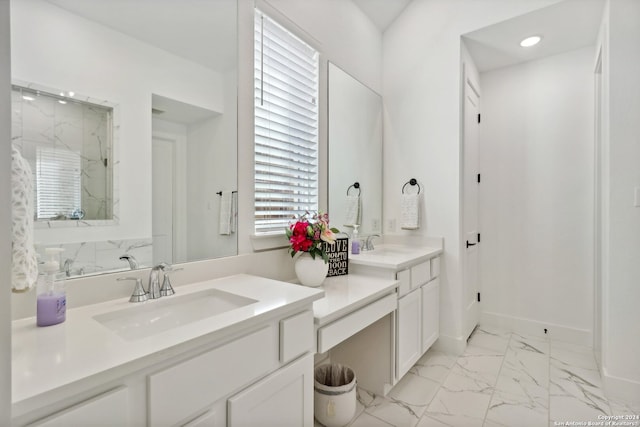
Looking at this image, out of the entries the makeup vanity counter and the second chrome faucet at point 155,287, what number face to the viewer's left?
0

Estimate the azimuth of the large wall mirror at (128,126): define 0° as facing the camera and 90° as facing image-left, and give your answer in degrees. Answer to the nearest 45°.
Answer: approximately 315°

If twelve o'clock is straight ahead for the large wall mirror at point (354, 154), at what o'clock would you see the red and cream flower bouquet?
The red and cream flower bouquet is roughly at 2 o'clock from the large wall mirror.

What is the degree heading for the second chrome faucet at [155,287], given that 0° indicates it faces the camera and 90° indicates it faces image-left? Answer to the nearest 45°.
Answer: approximately 315°

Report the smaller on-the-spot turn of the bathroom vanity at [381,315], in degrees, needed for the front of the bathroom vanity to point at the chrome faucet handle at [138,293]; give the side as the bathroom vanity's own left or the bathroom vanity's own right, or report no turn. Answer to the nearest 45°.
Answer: approximately 90° to the bathroom vanity's own right

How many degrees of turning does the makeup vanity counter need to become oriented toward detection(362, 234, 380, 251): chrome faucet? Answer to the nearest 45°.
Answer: approximately 135° to its left

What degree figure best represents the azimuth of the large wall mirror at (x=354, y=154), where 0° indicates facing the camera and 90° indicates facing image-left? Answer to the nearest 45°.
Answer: approximately 315°

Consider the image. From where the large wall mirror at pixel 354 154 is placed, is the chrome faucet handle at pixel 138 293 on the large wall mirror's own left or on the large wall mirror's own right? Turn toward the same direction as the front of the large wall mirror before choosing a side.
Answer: on the large wall mirror's own right
